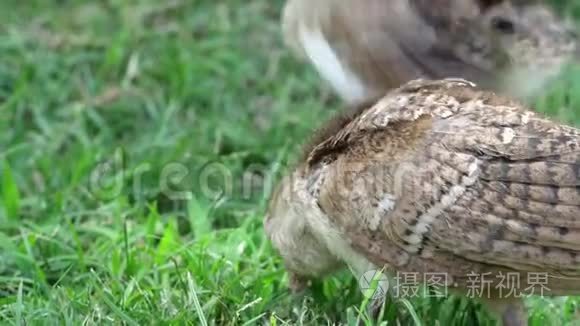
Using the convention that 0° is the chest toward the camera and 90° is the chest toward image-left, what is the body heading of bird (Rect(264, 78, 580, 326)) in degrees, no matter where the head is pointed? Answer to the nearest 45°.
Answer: approximately 90°

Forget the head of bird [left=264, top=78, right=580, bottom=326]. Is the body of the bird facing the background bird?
no
